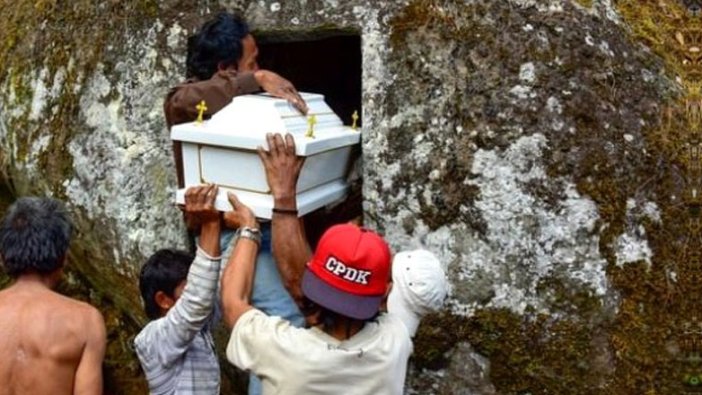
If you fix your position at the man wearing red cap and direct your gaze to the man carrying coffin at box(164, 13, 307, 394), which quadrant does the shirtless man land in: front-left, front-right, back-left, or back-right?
front-left

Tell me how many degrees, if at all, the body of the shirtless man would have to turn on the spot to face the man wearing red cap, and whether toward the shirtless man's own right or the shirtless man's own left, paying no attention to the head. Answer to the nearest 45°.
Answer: approximately 135° to the shirtless man's own right

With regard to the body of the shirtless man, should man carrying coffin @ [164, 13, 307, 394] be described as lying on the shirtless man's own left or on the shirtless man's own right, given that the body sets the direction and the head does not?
on the shirtless man's own right

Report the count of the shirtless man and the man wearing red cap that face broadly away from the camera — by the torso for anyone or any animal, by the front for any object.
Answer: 2

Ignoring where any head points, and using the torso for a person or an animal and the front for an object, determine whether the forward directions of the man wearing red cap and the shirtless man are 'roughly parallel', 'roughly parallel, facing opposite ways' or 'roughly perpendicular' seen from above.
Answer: roughly parallel

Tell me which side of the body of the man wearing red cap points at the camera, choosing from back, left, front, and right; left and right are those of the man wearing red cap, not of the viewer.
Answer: back

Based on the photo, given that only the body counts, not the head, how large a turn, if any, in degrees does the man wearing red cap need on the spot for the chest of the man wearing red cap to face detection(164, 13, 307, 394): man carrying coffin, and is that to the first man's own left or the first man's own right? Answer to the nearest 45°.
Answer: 0° — they already face them

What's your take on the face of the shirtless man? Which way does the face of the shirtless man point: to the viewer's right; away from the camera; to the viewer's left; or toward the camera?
away from the camera

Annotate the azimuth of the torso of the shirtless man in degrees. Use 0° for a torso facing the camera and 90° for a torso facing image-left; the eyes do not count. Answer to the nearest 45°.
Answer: approximately 180°

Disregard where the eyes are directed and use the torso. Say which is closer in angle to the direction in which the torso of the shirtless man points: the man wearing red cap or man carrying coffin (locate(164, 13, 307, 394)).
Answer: the man carrying coffin
